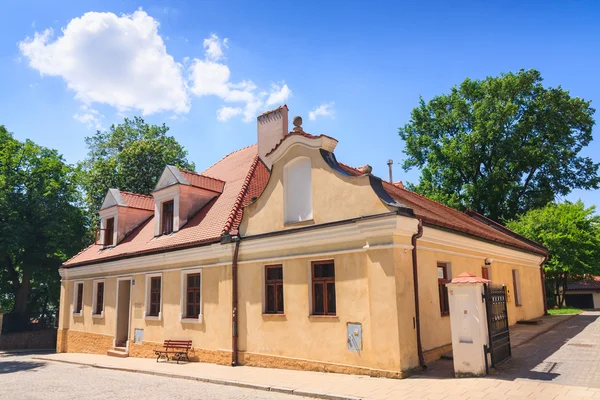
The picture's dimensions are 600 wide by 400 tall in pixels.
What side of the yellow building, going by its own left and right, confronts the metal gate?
left

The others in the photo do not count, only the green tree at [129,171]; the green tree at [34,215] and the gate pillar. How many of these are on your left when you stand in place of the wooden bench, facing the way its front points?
1

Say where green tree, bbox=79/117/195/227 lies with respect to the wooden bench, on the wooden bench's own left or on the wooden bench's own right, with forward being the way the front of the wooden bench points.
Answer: on the wooden bench's own right

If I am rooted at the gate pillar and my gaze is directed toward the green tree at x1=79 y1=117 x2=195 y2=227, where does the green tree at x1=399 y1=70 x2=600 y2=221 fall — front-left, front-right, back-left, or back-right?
front-right

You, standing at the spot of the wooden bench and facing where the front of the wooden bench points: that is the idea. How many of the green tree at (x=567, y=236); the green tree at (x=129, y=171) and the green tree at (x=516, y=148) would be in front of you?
0

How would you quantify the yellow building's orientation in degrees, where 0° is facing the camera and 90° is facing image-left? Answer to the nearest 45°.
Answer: approximately 45°

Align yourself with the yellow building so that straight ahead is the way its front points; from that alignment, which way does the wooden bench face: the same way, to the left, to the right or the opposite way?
the same way

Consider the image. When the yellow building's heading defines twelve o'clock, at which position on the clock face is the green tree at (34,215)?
The green tree is roughly at 3 o'clock from the yellow building.

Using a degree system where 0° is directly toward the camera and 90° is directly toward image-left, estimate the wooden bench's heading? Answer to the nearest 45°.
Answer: approximately 45°

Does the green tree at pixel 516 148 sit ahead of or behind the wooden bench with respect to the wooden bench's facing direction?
behind

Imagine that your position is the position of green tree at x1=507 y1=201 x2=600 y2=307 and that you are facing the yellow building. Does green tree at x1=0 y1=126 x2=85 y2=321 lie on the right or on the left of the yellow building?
right

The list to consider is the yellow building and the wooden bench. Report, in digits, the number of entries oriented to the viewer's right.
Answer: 0

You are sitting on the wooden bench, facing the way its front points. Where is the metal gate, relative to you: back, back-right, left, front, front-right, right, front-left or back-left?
left

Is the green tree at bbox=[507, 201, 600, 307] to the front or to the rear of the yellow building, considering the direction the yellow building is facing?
to the rear

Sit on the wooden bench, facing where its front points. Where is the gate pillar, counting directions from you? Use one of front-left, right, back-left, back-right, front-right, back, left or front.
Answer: left
